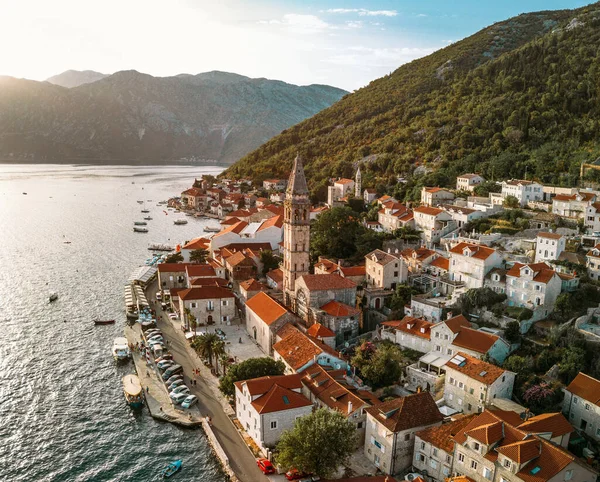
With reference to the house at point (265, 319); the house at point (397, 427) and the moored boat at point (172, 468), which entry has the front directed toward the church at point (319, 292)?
the moored boat

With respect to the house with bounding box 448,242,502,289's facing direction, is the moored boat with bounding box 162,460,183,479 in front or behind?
in front

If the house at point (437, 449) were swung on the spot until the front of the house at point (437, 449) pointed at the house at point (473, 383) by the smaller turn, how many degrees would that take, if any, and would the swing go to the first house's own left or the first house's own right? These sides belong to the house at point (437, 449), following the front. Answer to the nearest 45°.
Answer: approximately 135° to the first house's own right

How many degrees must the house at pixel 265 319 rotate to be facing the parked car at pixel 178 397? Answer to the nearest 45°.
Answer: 0° — it already faces it

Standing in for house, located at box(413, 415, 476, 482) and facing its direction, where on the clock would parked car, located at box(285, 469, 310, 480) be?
The parked car is roughly at 1 o'clock from the house.

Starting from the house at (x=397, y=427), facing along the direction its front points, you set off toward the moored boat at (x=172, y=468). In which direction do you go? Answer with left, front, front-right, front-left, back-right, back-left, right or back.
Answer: front-right

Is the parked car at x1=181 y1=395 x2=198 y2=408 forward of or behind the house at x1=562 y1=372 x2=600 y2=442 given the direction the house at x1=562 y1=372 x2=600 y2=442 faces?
forward

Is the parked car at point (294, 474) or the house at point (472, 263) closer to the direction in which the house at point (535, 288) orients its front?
the parked car

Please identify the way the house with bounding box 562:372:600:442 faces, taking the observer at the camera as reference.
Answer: facing the viewer and to the left of the viewer

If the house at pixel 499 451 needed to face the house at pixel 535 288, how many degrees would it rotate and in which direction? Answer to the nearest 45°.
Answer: approximately 135° to its right
